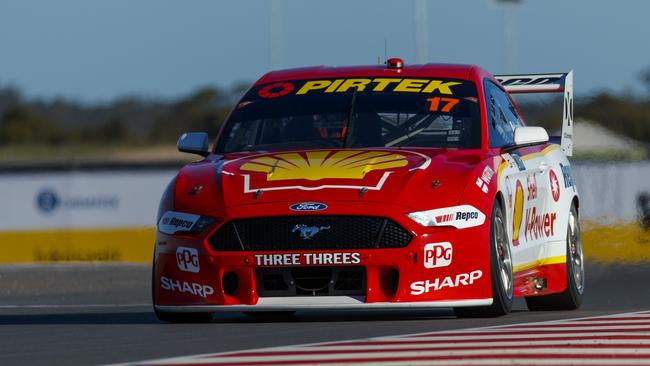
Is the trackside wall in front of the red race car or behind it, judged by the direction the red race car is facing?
behind

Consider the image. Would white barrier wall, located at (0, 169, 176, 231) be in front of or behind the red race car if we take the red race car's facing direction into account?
behind

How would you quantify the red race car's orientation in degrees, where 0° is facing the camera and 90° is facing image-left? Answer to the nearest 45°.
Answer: approximately 0°
